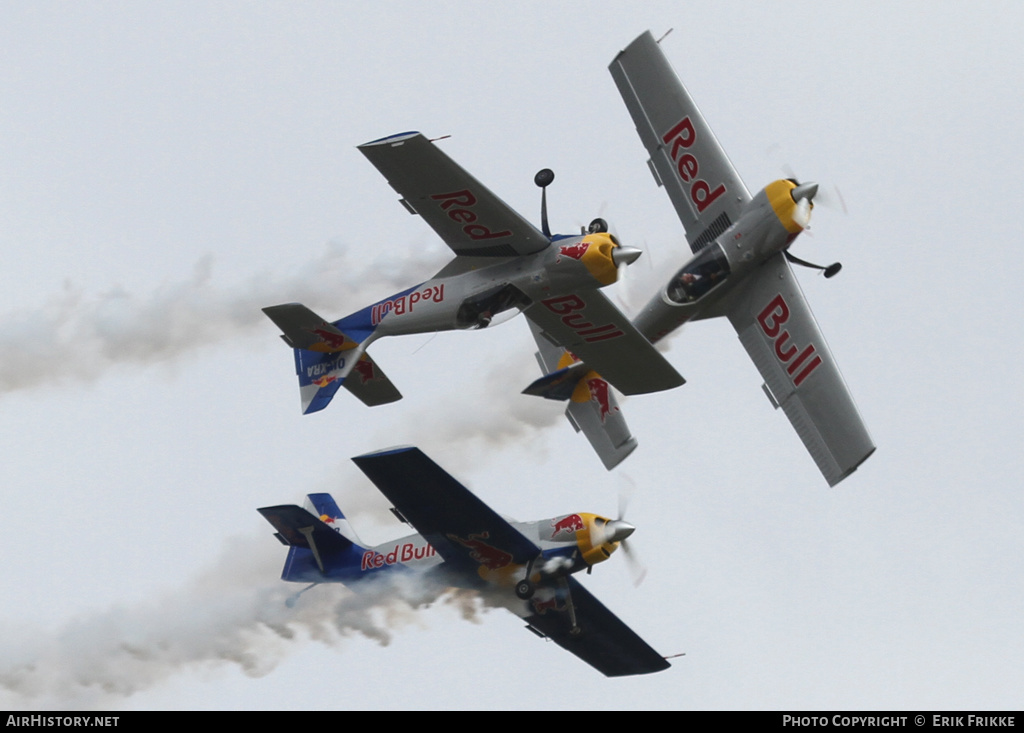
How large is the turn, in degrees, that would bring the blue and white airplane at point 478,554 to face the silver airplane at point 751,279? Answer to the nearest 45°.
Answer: approximately 45° to its left

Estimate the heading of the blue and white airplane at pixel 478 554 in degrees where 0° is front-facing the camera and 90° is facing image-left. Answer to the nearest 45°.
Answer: approximately 315°
